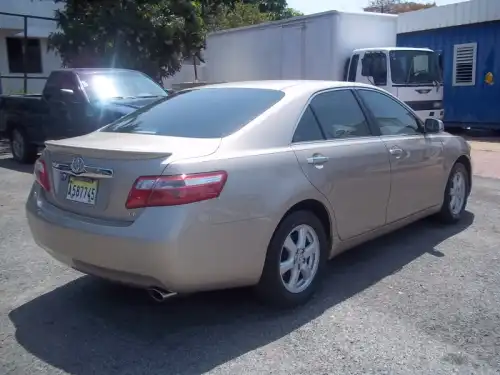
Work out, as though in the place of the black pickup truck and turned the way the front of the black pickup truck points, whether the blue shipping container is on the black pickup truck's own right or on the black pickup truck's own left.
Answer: on the black pickup truck's own left

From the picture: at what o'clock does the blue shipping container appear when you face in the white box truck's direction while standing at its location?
The blue shipping container is roughly at 10 o'clock from the white box truck.

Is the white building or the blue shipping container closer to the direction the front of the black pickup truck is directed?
the blue shipping container

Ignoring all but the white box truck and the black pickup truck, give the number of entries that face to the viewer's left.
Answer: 0

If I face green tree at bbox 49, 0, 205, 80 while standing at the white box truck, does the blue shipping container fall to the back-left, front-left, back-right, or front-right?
back-right

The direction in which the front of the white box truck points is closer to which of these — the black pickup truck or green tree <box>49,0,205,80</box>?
the black pickup truck

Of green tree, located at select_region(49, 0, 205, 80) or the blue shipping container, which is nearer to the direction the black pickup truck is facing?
the blue shipping container

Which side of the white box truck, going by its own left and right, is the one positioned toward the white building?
back

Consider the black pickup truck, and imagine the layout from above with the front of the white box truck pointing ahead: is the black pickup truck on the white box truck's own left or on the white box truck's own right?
on the white box truck's own right

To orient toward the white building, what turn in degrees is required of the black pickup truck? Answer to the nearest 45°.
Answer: approximately 135° to its left

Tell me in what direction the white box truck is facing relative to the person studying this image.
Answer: facing the viewer and to the right of the viewer
